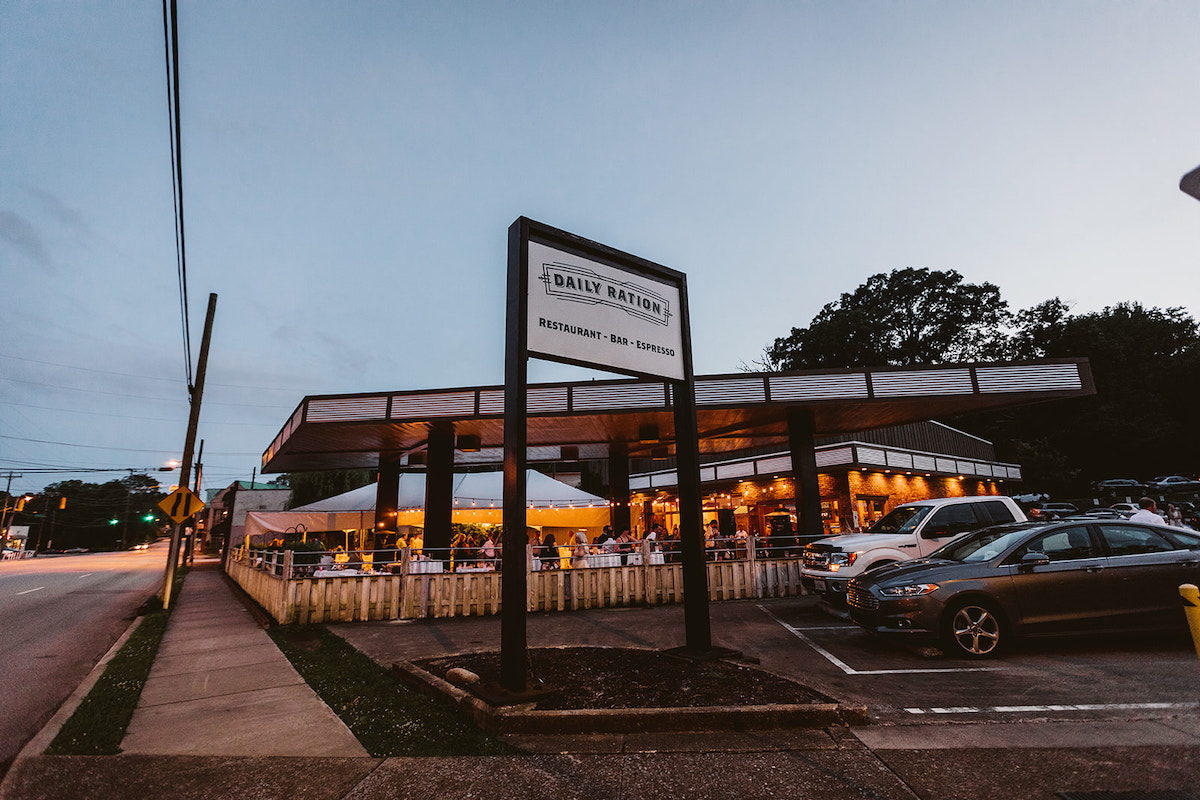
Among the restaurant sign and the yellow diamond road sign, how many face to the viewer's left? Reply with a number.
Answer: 0

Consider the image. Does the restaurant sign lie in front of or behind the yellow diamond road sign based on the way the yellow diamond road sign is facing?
in front

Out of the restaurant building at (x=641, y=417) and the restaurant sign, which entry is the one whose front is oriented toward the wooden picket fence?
the restaurant building

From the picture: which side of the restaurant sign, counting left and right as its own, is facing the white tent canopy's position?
back

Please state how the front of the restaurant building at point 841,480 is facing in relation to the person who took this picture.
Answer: facing the viewer and to the left of the viewer

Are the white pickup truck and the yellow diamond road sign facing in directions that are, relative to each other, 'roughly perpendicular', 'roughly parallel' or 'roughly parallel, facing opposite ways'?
roughly perpendicular

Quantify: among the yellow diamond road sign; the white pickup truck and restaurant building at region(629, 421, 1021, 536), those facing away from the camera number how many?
0

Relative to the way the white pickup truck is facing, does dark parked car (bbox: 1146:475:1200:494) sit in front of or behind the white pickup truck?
behind

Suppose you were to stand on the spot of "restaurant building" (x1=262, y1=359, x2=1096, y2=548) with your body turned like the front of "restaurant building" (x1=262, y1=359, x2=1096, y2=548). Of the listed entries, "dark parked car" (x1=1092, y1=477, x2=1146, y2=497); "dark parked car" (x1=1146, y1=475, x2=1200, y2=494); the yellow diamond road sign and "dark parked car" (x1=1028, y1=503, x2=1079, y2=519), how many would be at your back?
3

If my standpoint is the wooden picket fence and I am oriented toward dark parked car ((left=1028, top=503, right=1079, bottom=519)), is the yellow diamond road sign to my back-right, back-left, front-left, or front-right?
back-left

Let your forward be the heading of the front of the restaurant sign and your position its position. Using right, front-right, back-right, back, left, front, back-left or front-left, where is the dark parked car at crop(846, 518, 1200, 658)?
front-left

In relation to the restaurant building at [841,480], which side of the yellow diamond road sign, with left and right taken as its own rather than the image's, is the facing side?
left

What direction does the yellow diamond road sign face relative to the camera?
toward the camera
